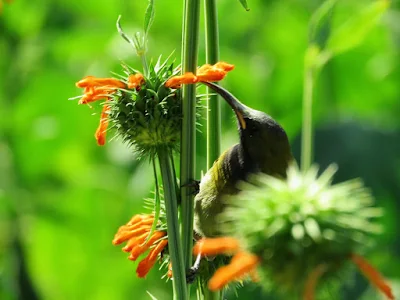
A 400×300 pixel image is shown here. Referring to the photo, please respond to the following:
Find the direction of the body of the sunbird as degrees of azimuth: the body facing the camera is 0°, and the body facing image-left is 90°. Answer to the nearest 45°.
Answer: approximately 90°

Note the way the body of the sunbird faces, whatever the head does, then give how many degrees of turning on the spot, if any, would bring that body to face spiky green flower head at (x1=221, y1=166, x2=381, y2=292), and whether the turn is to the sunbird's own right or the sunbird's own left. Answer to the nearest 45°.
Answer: approximately 90° to the sunbird's own left

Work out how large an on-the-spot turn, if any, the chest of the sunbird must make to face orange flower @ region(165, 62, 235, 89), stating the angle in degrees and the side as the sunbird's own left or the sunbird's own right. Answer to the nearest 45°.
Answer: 0° — it already faces it

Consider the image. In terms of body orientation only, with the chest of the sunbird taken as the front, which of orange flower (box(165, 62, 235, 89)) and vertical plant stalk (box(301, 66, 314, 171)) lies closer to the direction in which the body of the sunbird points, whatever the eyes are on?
the orange flower
